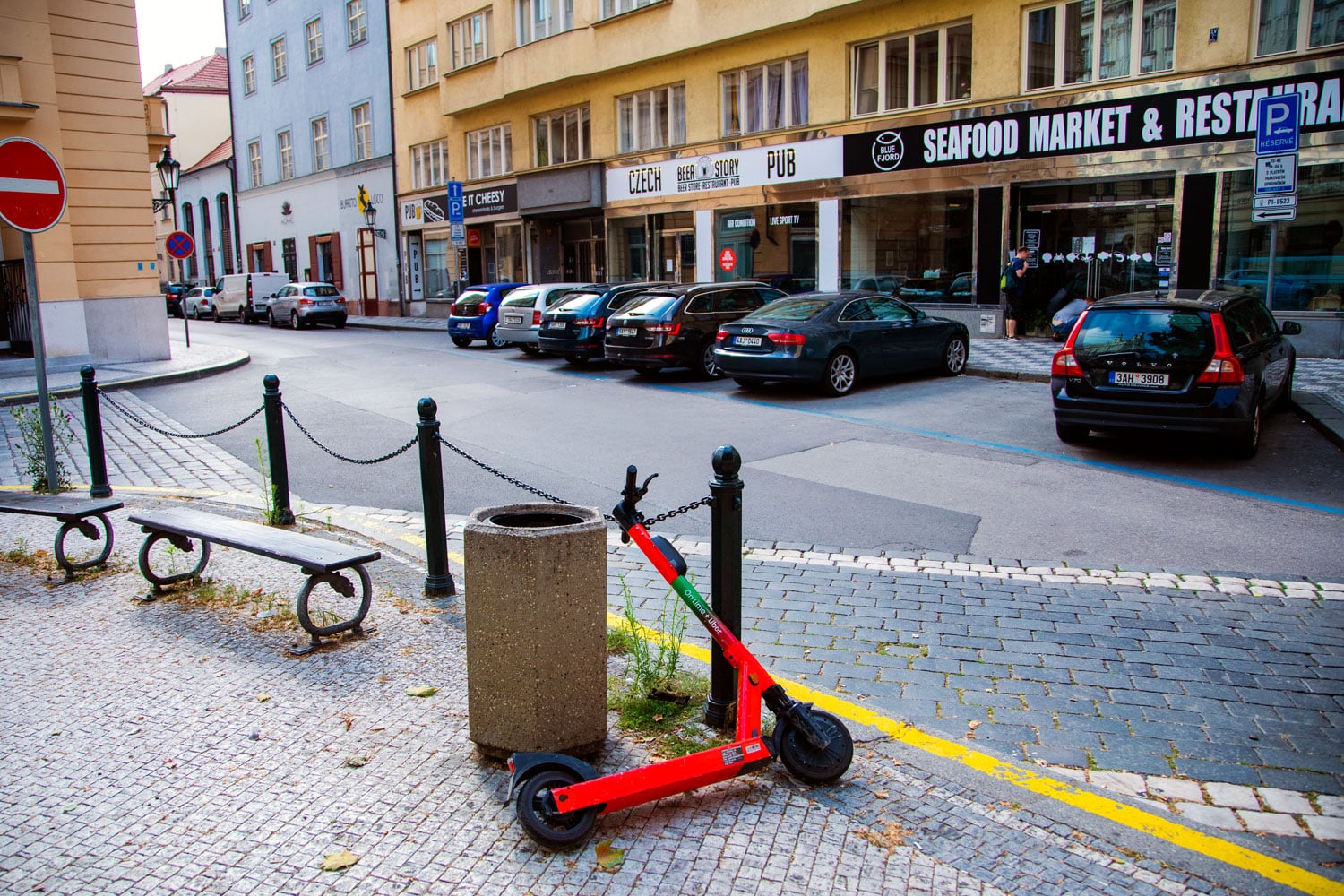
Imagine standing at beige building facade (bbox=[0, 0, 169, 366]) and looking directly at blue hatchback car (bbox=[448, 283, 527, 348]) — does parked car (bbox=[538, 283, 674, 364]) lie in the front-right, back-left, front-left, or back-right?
front-right

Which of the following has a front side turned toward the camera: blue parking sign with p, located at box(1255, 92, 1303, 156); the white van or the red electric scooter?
the blue parking sign with p

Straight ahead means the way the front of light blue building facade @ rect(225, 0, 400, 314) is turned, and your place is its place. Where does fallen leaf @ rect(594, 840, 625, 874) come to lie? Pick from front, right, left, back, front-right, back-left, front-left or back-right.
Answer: front-left

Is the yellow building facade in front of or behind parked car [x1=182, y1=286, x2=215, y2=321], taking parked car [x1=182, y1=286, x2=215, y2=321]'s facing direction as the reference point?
behind

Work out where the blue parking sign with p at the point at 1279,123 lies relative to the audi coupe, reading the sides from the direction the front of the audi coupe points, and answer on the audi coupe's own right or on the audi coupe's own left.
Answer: on the audi coupe's own right

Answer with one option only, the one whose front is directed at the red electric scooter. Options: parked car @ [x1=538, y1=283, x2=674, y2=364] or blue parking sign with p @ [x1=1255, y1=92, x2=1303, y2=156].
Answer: the blue parking sign with p

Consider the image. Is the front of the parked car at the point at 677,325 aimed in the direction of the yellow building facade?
yes

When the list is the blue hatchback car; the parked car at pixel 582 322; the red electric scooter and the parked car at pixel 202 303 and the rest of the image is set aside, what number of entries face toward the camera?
0

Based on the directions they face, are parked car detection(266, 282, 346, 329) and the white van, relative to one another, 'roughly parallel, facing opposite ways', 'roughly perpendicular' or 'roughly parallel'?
roughly parallel

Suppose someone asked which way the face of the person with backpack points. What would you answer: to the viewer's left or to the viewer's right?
to the viewer's right

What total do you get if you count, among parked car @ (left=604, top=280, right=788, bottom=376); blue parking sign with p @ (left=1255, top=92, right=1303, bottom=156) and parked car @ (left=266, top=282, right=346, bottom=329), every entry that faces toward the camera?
1

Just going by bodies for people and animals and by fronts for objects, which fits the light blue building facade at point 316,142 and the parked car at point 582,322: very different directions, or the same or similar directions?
very different directions

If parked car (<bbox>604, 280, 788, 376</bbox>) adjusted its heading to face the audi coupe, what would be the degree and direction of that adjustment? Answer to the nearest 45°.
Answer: approximately 90° to its right

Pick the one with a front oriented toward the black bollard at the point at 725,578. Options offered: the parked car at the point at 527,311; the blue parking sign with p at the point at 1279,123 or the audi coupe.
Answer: the blue parking sign with p

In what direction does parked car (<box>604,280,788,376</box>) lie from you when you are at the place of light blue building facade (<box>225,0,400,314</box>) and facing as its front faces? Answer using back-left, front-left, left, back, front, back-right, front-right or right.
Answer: front-left
